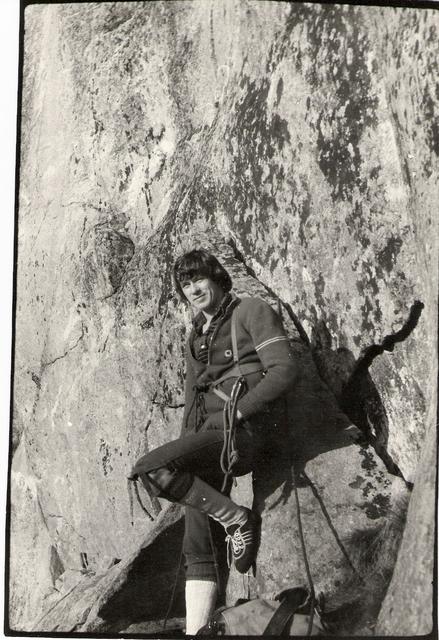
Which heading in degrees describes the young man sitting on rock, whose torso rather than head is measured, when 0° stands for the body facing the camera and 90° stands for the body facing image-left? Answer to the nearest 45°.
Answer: approximately 45°
